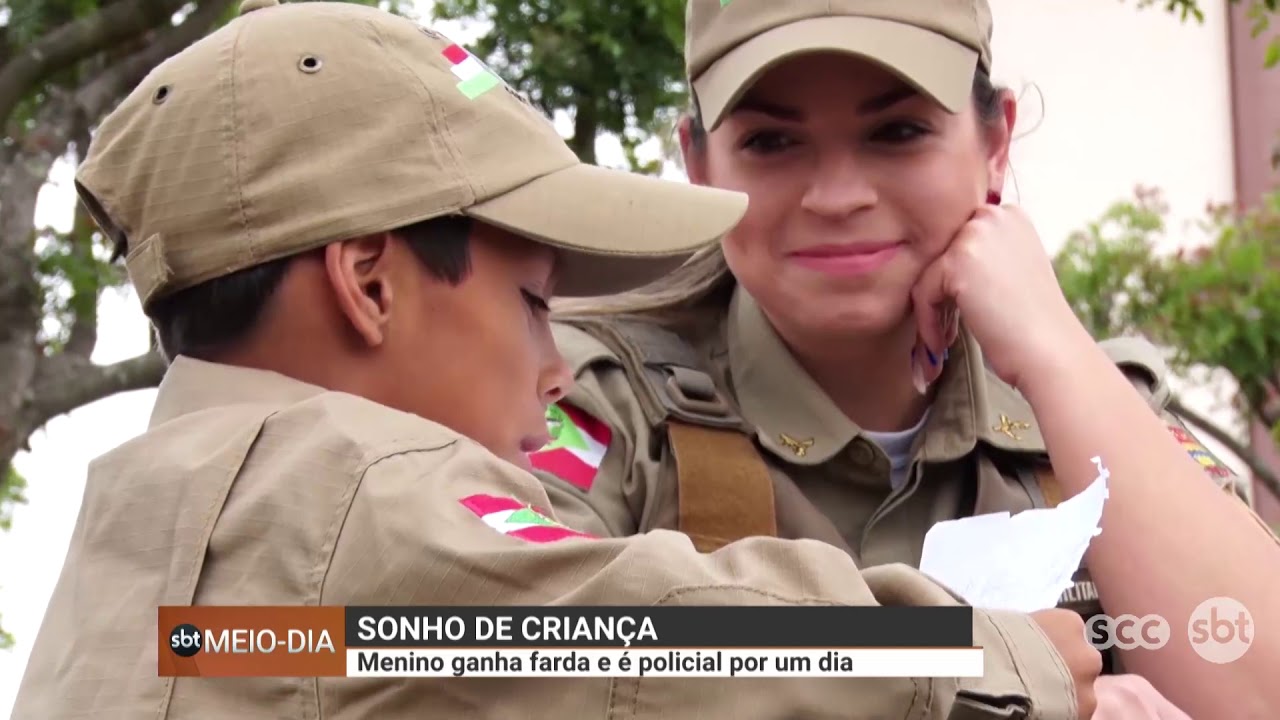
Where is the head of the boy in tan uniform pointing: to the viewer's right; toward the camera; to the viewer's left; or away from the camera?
to the viewer's right

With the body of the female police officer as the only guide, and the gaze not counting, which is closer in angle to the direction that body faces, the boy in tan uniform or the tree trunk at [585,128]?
the boy in tan uniform

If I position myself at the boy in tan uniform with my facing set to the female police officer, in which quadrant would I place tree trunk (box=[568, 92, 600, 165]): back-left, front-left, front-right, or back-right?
front-left

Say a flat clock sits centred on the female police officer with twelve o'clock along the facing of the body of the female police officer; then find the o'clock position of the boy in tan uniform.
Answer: The boy in tan uniform is roughly at 1 o'clock from the female police officer.

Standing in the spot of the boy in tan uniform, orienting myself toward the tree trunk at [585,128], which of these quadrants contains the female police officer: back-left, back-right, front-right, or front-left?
front-right

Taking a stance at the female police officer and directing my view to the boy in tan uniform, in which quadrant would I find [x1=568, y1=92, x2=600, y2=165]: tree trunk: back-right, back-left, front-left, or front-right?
back-right

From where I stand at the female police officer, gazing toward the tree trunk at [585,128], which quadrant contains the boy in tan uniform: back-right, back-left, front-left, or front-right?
back-left

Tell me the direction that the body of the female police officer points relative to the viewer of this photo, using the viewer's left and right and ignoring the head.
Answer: facing the viewer

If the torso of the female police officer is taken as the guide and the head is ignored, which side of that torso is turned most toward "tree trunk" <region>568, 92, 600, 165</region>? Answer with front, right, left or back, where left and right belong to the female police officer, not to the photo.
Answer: back
